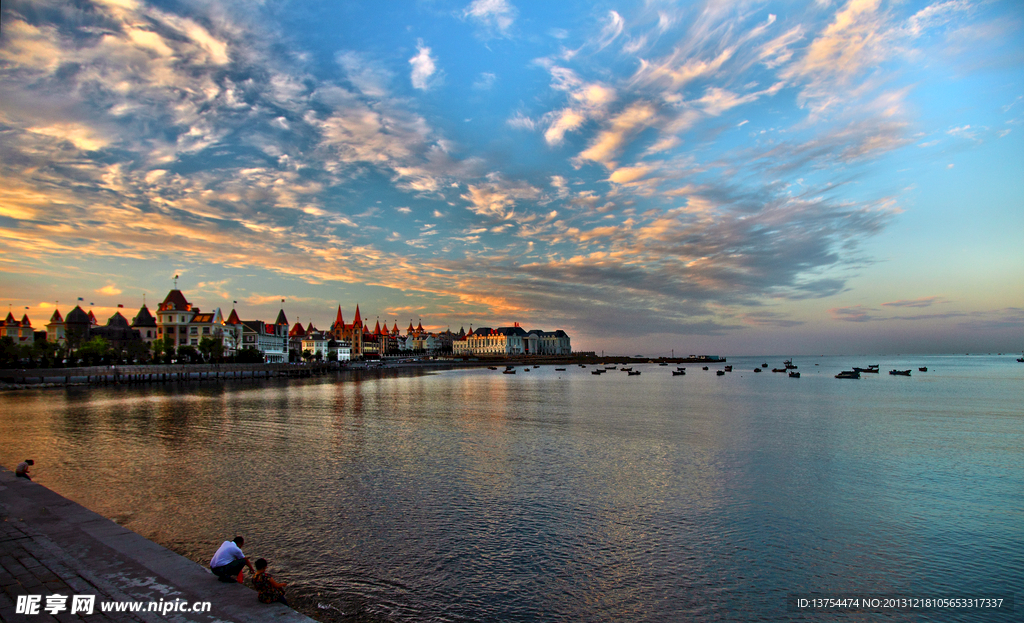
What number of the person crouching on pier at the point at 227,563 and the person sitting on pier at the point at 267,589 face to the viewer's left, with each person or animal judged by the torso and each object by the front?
0

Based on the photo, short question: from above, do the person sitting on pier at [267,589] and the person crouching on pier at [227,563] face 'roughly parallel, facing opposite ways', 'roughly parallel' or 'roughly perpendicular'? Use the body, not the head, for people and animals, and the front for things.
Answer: roughly parallel

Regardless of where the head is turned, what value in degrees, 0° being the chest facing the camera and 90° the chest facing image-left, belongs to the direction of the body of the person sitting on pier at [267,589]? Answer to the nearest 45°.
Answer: approximately 225°

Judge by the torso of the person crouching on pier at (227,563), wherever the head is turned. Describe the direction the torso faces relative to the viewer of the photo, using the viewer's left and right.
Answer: facing away from the viewer and to the right of the viewer

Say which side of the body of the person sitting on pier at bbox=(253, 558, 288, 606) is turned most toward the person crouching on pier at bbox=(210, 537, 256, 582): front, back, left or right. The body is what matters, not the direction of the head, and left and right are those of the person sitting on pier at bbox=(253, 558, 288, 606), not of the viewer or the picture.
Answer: left

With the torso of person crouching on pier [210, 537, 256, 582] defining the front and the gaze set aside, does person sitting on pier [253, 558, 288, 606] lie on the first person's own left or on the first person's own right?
on the first person's own right
